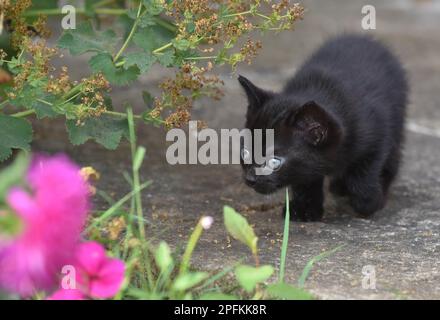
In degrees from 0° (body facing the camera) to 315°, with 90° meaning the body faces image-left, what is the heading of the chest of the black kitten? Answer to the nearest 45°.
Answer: approximately 45°

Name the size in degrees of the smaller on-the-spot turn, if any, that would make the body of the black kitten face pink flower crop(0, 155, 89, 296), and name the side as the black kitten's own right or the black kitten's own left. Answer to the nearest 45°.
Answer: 0° — it already faces it
